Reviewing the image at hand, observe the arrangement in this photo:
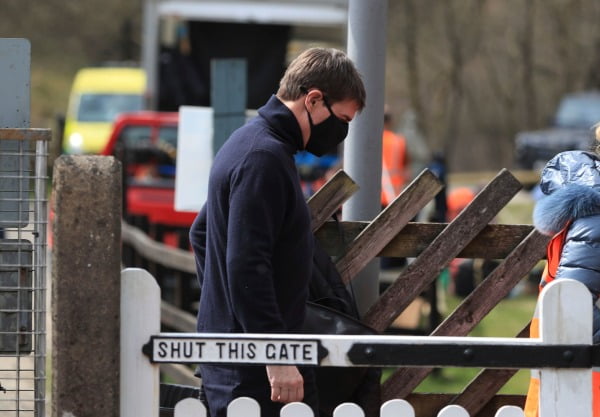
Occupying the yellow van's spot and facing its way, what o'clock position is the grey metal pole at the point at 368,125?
The grey metal pole is roughly at 12 o'clock from the yellow van.

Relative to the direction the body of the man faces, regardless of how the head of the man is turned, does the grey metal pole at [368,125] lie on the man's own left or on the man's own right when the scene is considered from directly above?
on the man's own left

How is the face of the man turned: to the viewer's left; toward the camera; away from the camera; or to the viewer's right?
to the viewer's right

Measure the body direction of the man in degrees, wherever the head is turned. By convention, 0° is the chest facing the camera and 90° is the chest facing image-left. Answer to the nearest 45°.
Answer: approximately 270°

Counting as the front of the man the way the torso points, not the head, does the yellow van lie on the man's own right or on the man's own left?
on the man's own left

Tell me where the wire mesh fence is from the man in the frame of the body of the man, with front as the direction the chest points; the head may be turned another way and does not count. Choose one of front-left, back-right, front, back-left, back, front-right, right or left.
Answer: back

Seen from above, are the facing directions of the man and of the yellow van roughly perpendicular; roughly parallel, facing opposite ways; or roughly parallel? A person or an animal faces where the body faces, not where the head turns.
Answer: roughly perpendicular

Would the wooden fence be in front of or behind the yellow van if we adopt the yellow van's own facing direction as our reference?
in front

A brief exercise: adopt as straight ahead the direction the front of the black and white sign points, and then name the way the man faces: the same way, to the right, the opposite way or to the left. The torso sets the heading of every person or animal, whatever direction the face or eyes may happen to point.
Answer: to the left

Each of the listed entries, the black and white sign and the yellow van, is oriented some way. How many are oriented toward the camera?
2

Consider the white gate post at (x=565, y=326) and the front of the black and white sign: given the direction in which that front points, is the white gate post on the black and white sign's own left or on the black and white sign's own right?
on the black and white sign's own left

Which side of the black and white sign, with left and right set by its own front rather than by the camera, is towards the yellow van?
back

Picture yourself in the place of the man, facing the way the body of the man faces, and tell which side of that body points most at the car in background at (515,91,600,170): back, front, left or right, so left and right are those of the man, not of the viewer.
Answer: left
